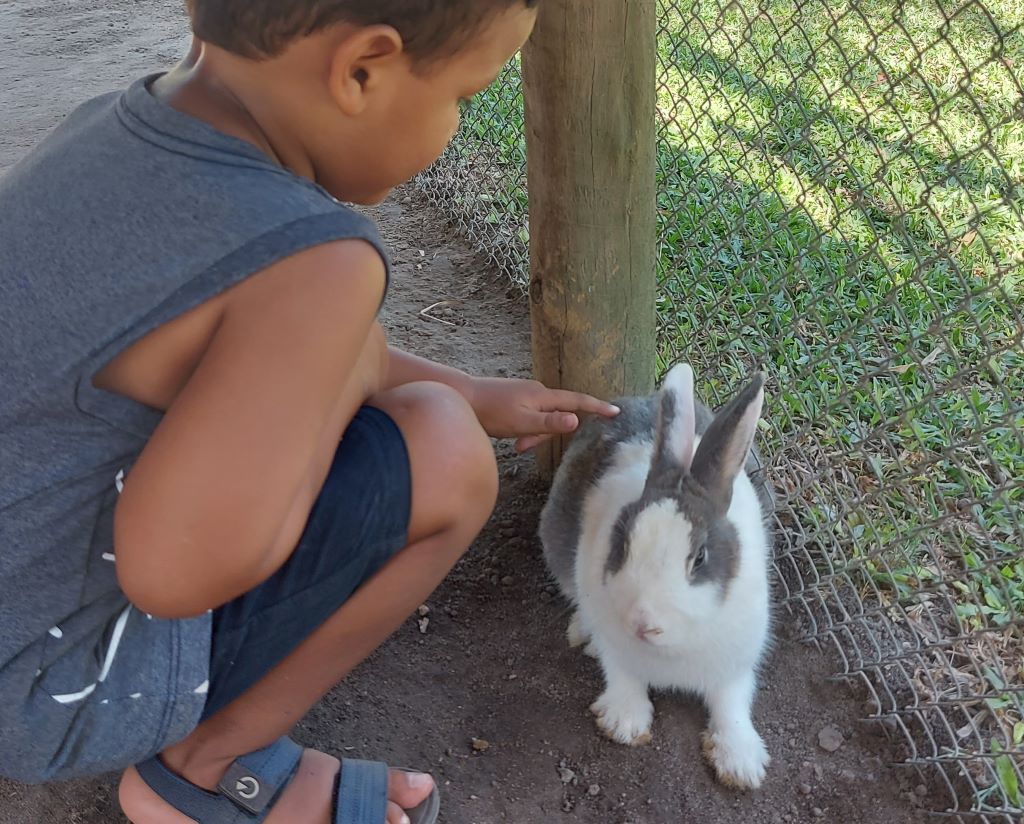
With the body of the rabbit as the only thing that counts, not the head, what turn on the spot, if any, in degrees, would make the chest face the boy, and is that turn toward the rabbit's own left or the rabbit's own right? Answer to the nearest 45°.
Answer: approximately 45° to the rabbit's own right

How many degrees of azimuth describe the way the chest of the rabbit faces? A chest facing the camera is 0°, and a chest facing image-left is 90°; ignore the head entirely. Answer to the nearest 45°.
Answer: approximately 0°

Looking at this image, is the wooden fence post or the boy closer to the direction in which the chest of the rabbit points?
the boy

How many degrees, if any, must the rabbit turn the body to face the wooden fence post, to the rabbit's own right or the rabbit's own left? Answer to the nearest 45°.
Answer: approximately 135° to the rabbit's own right
